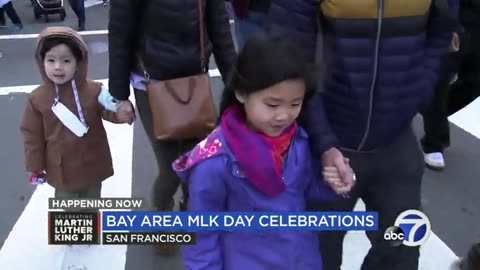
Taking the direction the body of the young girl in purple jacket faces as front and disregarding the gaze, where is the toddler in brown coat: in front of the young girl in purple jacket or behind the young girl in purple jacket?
behind

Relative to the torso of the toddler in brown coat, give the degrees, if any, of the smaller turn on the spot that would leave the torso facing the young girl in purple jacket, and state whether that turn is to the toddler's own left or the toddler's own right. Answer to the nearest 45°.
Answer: approximately 45° to the toddler's own left

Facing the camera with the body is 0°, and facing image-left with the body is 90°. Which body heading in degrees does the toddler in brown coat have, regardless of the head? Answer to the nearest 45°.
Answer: approximately 0°
